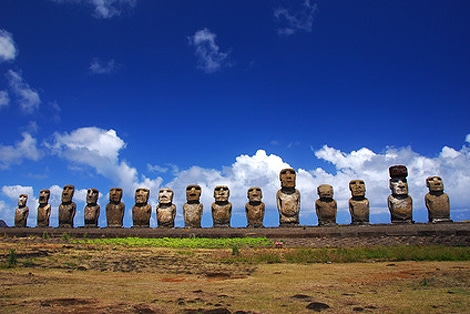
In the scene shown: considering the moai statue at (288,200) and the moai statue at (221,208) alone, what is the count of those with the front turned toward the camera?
2

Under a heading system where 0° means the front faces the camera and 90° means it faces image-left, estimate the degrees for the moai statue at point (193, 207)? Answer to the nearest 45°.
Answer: approximately 0°

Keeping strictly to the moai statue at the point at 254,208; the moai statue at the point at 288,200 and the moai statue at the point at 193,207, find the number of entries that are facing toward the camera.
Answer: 3

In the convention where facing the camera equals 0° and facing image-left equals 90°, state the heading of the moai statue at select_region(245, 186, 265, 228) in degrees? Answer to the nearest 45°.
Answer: approximately 0°

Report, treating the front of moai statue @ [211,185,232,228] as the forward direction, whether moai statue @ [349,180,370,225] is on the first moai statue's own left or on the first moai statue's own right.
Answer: on the first moai statue's own left

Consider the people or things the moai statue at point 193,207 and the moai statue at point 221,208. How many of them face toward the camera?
2

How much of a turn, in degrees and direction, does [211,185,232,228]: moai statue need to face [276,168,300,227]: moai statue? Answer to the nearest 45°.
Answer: approximately 90° to its left

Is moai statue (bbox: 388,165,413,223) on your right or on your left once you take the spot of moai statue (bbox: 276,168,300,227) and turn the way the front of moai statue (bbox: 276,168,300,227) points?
on your left
